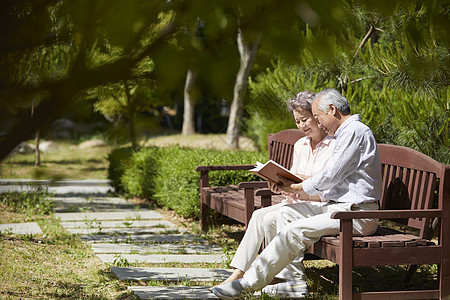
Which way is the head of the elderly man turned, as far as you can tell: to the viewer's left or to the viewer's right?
to the viewer's left

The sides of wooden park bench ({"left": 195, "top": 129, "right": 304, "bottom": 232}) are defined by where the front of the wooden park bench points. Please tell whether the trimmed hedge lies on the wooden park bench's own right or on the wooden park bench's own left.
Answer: on the wooden park bench's own right

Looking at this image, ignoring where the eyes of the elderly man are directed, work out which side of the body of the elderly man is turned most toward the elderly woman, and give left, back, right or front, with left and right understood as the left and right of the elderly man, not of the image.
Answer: right

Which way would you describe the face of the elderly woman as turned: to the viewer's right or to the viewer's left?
to the viewer's left

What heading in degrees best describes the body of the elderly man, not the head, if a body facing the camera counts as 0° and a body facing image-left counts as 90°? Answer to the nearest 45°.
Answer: approximately 90°

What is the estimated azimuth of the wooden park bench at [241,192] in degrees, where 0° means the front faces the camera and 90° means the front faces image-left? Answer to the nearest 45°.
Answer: approximately 45°
